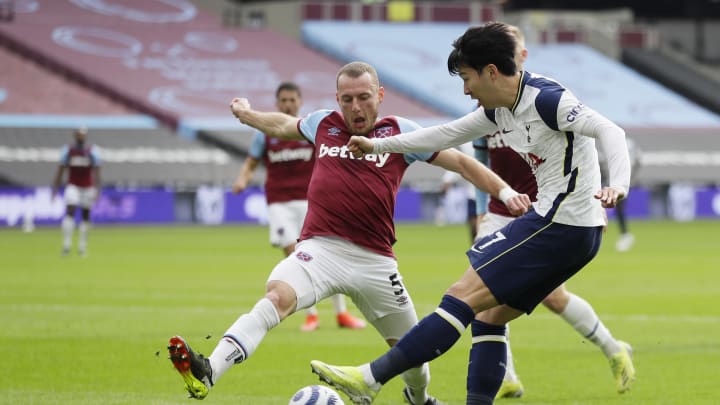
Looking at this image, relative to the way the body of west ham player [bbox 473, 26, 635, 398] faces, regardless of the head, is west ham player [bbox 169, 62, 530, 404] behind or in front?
in front

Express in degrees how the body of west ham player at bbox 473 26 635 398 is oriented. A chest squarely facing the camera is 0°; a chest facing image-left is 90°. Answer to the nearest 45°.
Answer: approximately 45°

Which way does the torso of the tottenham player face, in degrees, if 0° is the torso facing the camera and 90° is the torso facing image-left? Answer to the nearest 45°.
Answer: approximately 45°

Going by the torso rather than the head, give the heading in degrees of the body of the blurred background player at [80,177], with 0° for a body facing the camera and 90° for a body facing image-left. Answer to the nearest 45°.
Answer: approximately 0°

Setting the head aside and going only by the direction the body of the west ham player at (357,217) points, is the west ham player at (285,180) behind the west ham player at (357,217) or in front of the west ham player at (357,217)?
behind

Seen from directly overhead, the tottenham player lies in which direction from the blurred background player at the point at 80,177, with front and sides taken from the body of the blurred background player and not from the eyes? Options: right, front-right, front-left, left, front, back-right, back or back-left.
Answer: front

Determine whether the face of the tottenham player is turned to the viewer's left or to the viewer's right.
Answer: to the viewer's left

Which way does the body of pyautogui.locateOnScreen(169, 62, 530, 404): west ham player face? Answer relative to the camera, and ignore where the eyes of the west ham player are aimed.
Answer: toward the camera

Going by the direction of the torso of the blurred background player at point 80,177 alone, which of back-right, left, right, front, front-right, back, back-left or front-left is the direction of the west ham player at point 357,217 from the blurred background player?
front

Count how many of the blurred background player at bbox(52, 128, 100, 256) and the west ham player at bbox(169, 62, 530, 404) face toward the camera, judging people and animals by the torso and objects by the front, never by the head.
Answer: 2

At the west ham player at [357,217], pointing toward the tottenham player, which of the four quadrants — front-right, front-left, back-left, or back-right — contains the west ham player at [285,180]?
back-left

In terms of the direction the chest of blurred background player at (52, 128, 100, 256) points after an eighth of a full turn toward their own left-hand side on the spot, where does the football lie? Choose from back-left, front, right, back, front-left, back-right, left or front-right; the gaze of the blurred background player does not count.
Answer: front-right
